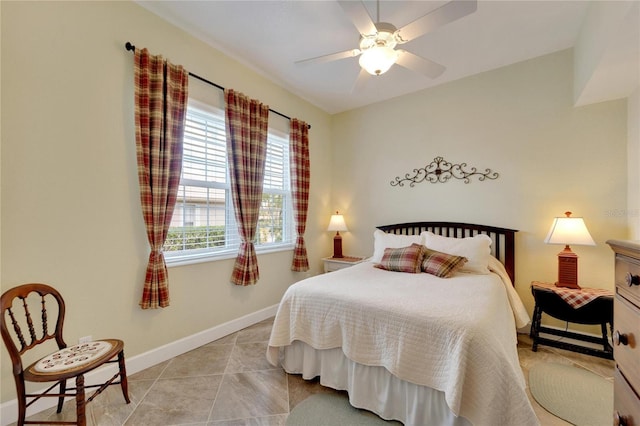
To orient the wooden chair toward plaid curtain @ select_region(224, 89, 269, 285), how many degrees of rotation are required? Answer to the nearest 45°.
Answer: approximately 45° to its left

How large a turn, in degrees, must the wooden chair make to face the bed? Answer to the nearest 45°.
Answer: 0° — it already faces it

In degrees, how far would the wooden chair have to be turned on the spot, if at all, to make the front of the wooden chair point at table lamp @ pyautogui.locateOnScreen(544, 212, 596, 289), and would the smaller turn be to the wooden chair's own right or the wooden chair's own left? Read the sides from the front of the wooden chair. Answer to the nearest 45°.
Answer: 0° — it already faces it

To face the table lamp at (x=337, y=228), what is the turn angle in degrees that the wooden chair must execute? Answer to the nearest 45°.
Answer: approximately 45° to its left

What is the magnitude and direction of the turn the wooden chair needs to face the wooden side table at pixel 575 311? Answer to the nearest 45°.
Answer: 0° — it already faces it

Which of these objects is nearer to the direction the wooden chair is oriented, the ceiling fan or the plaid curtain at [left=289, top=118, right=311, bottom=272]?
the ceiling fan

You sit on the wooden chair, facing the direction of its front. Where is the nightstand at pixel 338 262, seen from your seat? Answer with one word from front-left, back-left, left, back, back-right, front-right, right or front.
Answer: front-left

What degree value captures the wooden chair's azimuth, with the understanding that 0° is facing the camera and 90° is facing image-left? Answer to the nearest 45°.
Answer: approximately 315°

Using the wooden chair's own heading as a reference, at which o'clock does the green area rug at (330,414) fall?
The green area rug is roughly at 12 o'clock from the wooden chair.

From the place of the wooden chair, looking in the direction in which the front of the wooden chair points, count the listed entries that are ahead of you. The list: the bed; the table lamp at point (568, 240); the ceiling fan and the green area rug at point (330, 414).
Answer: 4

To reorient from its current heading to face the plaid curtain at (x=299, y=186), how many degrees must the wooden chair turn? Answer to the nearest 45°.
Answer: approximately 45° to its left
